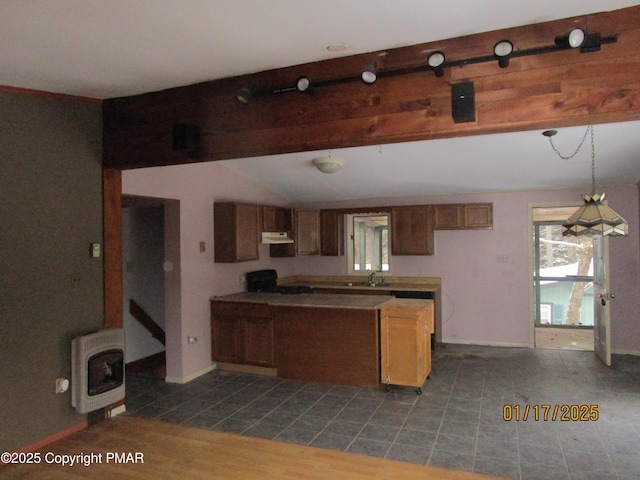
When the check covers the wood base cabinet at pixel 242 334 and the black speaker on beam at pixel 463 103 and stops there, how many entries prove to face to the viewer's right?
0

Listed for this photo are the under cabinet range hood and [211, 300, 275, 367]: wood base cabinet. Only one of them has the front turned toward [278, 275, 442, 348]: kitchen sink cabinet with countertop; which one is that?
the under cabinet range hood

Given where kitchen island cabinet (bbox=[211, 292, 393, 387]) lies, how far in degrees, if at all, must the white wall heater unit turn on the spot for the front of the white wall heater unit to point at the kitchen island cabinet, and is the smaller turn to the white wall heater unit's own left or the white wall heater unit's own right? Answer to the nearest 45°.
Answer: approximately 45° to the white wall heater unit's own left

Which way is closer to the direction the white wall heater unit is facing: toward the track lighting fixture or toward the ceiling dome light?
the track lighting fixture

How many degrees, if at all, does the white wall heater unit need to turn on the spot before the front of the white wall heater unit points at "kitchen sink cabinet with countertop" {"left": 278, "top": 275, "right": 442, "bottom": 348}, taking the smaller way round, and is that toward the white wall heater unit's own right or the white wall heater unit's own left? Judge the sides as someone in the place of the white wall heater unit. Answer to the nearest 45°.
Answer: approximately 45° to the white wall heater unit's own left

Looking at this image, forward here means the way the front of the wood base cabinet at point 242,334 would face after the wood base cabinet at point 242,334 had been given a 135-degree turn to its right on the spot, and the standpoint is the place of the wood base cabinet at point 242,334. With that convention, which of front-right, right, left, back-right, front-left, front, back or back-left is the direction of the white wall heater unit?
left

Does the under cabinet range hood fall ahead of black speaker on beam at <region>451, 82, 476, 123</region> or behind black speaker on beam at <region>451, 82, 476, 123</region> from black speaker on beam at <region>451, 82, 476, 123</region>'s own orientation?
behind

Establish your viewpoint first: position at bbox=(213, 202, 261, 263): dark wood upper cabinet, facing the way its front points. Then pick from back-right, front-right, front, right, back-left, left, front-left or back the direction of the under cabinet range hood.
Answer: left

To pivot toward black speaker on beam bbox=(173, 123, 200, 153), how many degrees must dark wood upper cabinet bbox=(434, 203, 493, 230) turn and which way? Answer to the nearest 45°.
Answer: approximately 45° to its right

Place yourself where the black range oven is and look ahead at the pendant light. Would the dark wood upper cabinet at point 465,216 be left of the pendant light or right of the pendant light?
left

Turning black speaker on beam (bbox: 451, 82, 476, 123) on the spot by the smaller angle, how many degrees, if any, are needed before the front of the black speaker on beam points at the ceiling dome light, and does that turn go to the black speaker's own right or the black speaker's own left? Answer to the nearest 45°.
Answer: approximately 135° to the black speaker's own right
